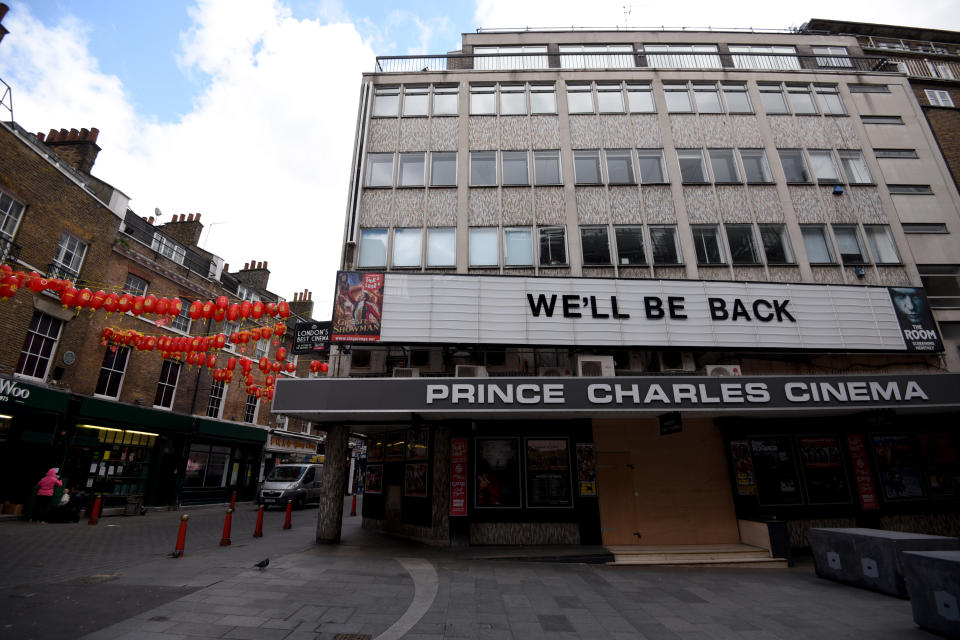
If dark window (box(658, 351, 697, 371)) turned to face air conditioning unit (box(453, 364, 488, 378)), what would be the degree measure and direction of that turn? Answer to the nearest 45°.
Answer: approximately 45° to its right

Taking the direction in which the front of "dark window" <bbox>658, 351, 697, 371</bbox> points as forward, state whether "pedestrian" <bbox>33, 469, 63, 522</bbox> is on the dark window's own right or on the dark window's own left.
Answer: on the dark window's own right

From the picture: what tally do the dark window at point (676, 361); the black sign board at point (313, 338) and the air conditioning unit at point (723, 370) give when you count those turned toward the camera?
3

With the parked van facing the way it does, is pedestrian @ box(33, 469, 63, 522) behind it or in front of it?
in front

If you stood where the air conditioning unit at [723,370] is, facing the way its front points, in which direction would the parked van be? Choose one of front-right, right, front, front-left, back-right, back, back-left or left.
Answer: right

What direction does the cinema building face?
toward the camera

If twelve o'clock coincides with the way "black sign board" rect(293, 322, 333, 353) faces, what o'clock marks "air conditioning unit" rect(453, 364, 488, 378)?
The air conditioning unit is roughly at 10 o'clock from the black sign board.

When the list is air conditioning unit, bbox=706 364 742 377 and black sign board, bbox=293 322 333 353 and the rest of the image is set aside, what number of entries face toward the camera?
2

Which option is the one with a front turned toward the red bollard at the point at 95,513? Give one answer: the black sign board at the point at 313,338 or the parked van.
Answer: the parked van

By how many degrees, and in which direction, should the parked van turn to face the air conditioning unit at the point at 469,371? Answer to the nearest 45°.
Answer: approximately 45° to its left

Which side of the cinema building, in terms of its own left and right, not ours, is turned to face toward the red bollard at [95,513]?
right

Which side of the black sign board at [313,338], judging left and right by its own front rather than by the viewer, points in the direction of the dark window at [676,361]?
left

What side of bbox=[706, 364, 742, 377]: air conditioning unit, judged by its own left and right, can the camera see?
front

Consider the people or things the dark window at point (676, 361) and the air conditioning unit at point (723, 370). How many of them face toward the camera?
2
